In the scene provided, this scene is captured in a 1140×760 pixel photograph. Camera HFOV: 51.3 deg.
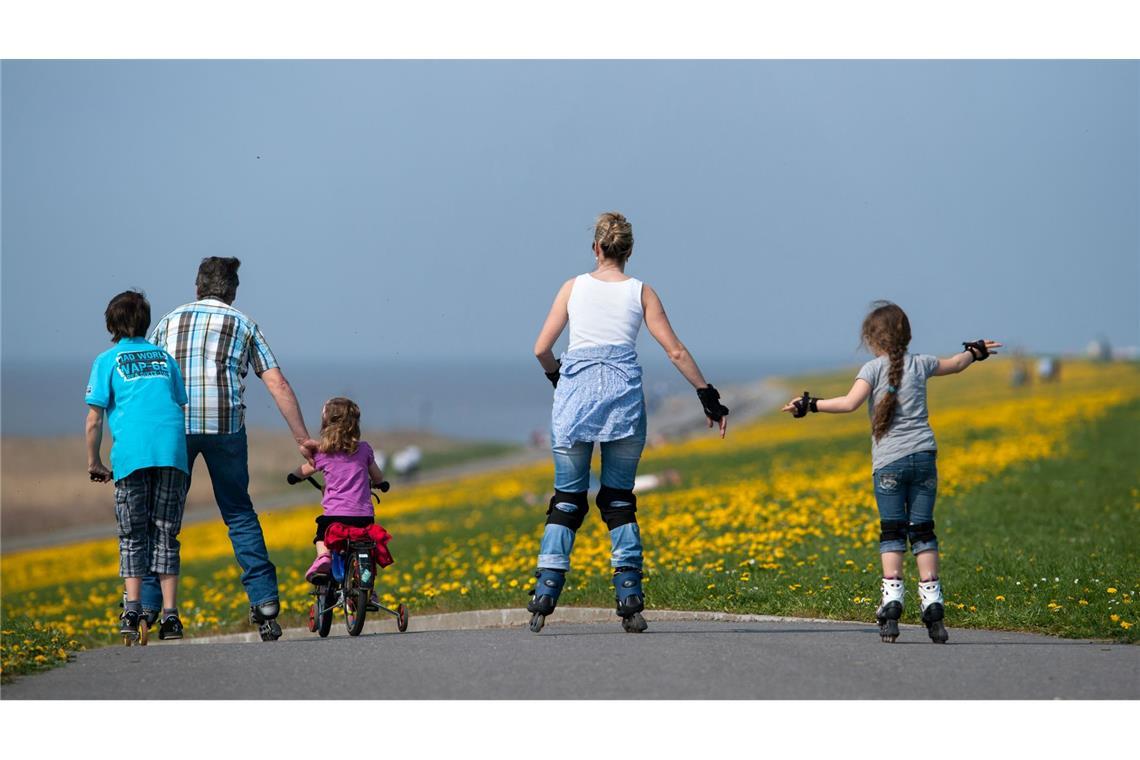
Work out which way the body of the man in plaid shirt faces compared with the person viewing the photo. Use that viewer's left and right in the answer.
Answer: facing away from the viewer

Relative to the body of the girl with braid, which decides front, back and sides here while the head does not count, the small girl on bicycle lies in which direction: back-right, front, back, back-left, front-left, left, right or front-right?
left

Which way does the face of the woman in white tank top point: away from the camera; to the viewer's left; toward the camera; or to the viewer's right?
away from the camera

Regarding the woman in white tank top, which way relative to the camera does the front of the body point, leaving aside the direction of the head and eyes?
away from the camera

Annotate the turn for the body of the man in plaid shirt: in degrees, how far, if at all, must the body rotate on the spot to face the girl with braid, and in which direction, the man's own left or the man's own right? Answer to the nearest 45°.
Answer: approximately 135° to the man's own right

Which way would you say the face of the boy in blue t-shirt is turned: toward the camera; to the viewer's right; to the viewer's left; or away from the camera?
away from the camera

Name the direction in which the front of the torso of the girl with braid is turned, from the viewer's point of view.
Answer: away from the camera

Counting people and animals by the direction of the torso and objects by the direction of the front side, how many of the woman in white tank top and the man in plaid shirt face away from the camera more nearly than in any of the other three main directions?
2

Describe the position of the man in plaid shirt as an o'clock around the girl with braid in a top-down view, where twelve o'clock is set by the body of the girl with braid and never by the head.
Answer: The man in plaid shirt is roughly at 9 o'clock from the girl with braid.

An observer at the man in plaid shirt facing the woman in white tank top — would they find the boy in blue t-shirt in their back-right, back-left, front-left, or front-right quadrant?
back-right

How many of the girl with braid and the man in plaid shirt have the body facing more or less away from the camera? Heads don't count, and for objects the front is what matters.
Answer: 2

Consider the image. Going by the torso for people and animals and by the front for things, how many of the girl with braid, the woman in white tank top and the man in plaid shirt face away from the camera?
3
